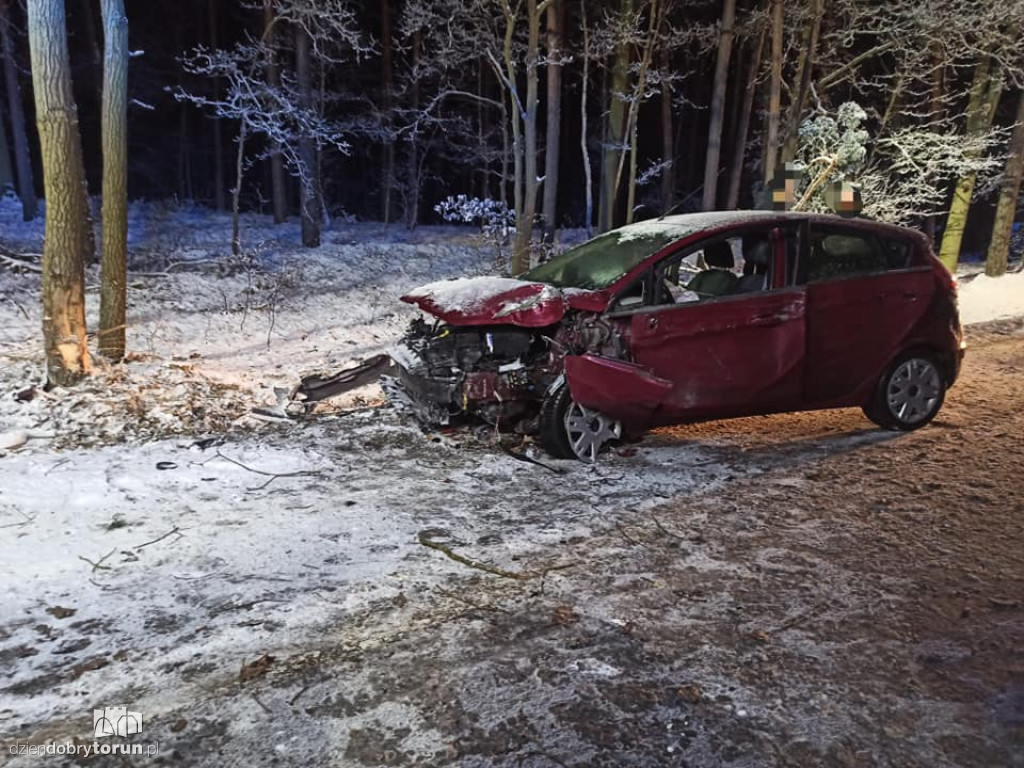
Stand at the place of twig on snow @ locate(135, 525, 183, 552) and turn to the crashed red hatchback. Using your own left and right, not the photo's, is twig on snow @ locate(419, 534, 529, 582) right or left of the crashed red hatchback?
right

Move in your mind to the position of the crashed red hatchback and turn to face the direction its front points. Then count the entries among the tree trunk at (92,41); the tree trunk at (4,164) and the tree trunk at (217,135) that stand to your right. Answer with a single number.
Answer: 3

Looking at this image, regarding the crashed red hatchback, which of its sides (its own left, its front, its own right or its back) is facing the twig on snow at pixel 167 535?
front

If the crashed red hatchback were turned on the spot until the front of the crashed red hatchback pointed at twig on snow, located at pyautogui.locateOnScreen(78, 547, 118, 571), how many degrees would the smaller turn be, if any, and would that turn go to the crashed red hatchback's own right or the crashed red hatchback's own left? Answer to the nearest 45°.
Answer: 0° — it already faces it

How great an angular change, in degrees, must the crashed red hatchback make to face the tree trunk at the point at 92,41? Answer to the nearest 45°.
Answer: approximately 90° to its right

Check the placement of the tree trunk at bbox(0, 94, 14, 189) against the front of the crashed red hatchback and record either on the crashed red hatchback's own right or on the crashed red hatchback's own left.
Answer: on the crashed red hatchback's own right

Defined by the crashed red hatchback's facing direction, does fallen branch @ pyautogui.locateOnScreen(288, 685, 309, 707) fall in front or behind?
in front

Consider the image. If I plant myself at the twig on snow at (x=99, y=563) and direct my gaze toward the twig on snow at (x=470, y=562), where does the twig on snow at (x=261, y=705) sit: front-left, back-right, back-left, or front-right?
front-right

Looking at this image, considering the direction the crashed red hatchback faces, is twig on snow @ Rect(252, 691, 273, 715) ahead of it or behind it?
ahead

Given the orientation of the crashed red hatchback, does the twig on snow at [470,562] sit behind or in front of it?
in front

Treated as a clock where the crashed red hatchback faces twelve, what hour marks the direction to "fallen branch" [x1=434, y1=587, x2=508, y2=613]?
The fallen branch is roughly at 11 o'clock from the crashed red hatchback.
